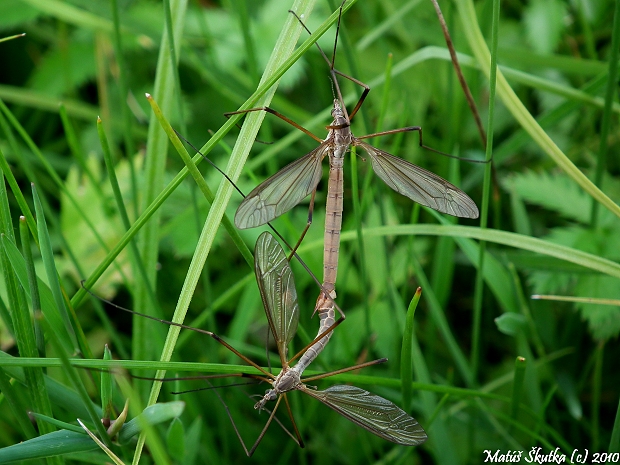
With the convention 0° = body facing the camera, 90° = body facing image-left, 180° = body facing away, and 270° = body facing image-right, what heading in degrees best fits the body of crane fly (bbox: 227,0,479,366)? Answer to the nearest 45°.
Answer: approximately 180°

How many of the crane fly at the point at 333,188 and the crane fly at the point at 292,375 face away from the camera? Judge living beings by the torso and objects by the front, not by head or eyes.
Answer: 1

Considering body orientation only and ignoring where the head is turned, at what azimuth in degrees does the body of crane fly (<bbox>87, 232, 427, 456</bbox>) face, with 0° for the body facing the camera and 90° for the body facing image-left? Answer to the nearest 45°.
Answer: approximately 45°

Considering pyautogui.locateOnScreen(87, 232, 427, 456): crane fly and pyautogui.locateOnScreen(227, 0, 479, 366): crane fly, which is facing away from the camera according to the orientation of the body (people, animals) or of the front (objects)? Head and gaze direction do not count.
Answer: pyautogui.locateOnScreen(227, 0, 479, 366): crane fly
